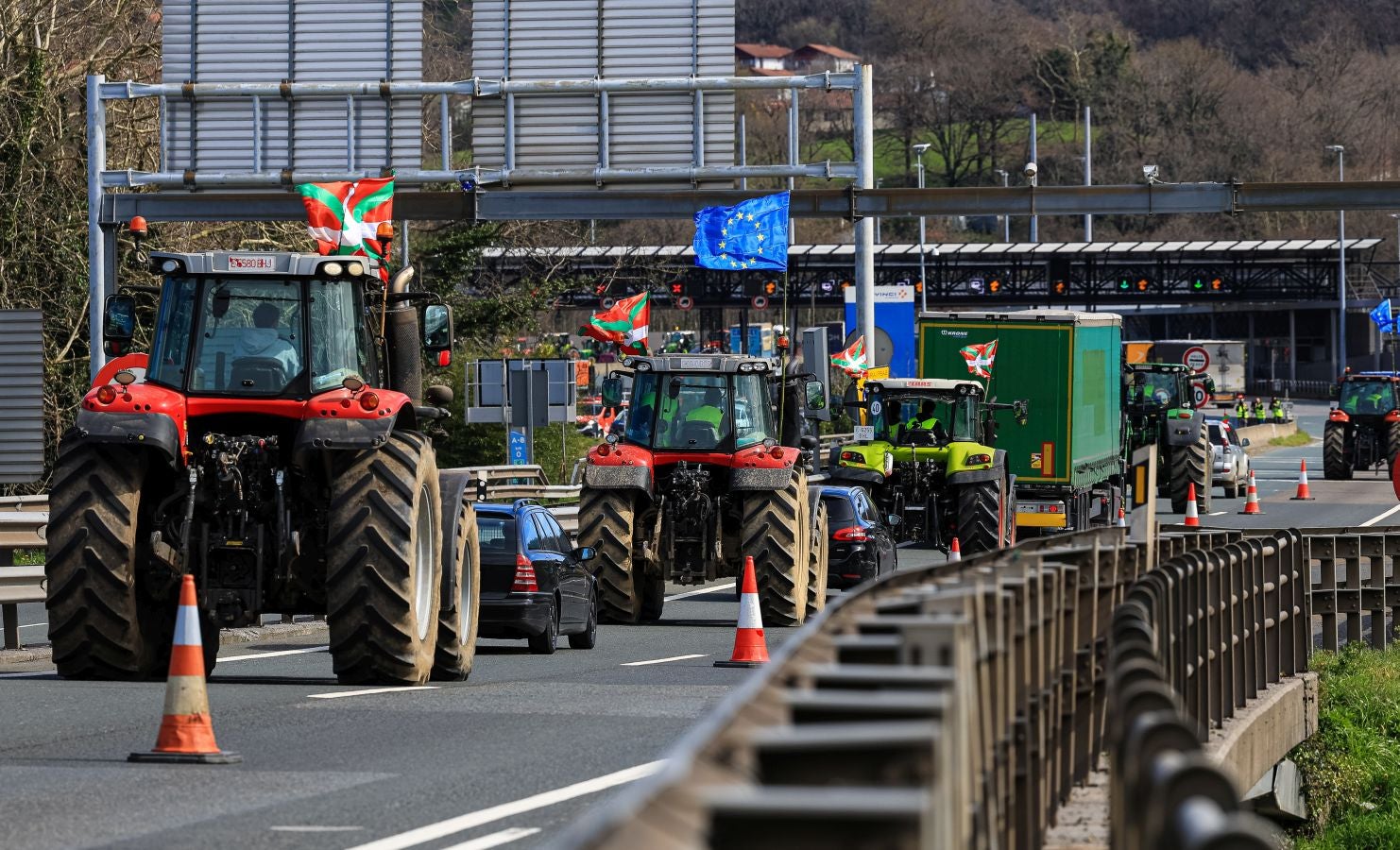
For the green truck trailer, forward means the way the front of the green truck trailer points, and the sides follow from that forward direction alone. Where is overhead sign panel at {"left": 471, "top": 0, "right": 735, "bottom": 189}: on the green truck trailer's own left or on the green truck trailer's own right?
on the green truck trailer's own left

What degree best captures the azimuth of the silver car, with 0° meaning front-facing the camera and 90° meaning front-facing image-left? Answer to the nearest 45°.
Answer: approximately 225°

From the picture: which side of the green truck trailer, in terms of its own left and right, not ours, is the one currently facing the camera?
back

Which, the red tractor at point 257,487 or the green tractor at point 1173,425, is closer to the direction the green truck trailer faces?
the green tractor

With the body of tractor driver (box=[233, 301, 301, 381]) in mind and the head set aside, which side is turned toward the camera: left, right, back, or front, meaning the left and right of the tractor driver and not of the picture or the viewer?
back

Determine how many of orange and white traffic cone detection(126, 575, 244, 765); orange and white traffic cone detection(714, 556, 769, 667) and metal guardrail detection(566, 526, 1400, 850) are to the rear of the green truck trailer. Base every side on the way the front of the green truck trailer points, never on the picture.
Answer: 3

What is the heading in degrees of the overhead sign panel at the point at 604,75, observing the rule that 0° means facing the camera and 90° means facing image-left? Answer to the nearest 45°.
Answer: approximately 180°

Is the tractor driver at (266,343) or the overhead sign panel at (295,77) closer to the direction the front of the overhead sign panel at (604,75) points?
the overhead sign panel

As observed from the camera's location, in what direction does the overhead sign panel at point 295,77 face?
facing away from the viewer

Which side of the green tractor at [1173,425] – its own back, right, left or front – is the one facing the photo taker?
back

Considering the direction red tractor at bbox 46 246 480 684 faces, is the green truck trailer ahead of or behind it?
ahead

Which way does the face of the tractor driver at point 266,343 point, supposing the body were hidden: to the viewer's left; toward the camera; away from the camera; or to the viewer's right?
away from the camera
